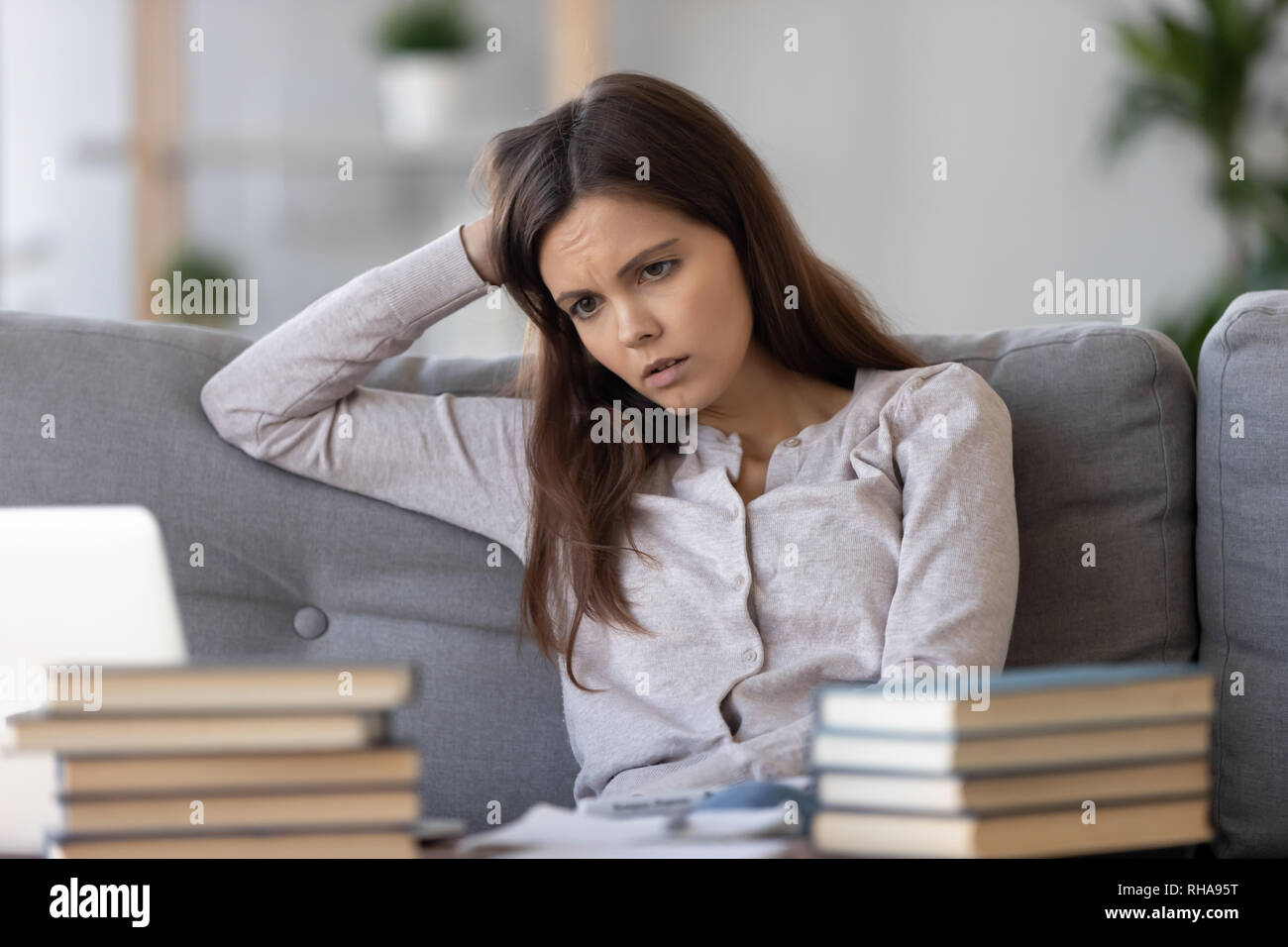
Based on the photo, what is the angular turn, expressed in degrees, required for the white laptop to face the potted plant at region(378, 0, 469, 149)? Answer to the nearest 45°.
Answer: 0° — it already faces it

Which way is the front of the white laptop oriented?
away from the camera

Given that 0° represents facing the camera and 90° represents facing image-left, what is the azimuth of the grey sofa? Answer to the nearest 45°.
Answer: approximately 0°

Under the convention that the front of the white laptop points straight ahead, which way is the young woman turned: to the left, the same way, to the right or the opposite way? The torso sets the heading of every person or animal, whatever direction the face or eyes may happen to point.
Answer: the opposite way

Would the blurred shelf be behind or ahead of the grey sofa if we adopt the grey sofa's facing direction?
behind

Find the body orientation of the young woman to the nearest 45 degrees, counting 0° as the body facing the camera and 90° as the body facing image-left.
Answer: approximately 0°

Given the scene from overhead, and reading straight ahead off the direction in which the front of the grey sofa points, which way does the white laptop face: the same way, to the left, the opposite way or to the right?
the opposite way

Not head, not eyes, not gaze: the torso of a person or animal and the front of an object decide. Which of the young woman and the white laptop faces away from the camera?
the white laptop
